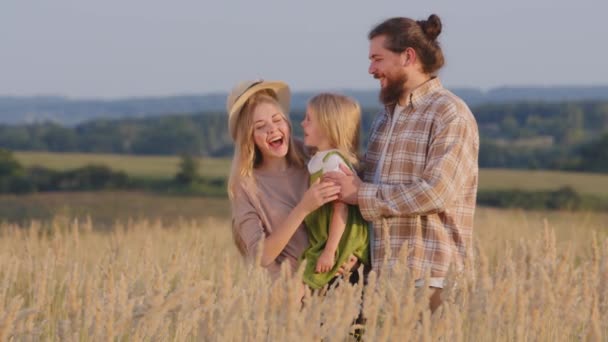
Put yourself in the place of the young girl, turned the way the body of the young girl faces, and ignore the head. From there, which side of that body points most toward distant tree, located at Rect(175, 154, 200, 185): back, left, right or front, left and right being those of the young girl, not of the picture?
right

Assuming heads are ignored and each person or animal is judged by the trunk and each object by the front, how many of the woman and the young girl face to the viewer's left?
1

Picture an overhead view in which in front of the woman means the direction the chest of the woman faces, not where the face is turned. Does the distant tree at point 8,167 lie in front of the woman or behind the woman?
behind

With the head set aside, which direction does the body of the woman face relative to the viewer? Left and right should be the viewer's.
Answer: facing the viewer and to the right of the viewer

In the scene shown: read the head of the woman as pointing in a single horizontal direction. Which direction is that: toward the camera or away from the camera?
toward the camera

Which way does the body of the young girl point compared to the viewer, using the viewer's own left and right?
facing to the left of the viewer

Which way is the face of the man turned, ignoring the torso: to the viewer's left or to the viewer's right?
to the viewer's left

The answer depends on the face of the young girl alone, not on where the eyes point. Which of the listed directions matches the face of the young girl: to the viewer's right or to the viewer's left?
to the viewer's left
